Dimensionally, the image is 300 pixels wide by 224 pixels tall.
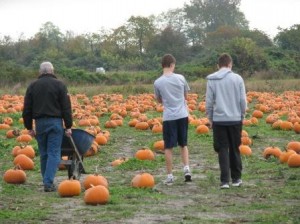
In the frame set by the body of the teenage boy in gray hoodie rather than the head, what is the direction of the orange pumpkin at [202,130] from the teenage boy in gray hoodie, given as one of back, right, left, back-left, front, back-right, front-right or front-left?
front

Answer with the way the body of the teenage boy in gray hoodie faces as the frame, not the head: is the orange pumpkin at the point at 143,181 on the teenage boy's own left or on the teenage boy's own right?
on the teenage boy's own left

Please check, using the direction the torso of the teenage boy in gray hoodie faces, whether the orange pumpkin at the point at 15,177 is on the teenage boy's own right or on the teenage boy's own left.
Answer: on the teenage boy's own left

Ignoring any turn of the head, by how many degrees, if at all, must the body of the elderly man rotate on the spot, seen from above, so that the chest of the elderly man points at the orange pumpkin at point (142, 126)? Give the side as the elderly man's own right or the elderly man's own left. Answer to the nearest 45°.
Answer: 0° — they already face it

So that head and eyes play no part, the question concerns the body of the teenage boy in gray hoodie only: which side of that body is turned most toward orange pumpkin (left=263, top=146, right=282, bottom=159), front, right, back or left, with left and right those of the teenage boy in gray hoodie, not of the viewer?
front

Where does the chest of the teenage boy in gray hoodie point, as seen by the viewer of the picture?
away from the camera
